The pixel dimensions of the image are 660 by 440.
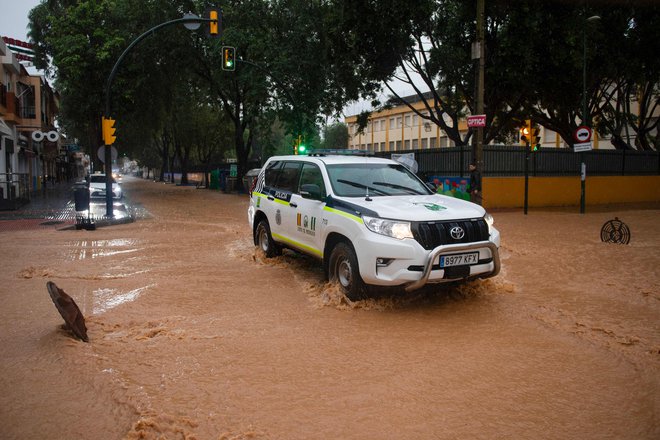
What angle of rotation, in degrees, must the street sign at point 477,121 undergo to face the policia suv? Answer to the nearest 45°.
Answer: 0° — it already faces it

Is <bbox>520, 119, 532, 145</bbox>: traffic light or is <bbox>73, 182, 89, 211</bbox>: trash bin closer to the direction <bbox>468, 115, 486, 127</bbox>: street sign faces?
the trash bin

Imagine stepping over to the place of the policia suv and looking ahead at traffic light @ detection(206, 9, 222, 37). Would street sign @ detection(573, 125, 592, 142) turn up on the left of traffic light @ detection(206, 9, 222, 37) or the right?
right

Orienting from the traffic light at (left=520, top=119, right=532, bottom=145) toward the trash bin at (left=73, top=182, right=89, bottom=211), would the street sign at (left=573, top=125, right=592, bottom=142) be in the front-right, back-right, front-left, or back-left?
back-left

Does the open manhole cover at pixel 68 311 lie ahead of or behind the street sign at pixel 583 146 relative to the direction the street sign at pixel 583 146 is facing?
ahead

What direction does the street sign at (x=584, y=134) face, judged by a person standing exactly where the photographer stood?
facing the viewer

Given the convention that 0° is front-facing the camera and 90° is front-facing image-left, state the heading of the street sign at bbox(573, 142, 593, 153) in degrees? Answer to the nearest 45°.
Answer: approximately 0°

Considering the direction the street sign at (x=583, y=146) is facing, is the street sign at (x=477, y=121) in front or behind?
in front

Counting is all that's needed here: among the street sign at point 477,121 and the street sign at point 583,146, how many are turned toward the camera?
2

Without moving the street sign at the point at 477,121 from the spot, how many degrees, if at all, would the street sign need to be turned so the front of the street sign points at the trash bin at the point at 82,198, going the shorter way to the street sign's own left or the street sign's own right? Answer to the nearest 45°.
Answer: approximately 90° to the street sign's own right

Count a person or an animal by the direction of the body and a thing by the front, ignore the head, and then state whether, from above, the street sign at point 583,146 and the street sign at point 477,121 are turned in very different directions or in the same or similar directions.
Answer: same or similar directions

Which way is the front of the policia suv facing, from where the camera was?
facing the viewer and to the right of the viewer

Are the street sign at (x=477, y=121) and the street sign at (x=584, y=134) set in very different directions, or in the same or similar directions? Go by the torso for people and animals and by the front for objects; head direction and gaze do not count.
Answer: same or similar directions

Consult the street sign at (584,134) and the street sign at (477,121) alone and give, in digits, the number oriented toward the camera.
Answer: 2

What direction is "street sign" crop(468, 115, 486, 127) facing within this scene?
toward the camera

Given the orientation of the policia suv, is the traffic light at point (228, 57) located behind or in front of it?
behind
